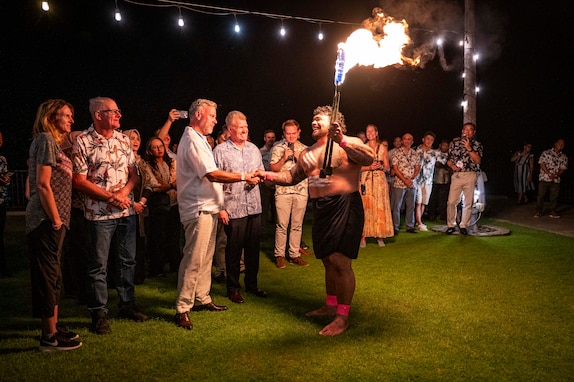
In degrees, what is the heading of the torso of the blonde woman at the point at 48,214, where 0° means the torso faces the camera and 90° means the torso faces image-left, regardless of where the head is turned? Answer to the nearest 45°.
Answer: approximately 270°

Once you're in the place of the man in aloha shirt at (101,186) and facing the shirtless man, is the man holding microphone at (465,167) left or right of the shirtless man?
left

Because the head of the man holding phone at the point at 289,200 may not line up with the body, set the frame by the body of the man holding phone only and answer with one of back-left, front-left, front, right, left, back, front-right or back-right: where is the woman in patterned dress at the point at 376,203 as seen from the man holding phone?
back-left

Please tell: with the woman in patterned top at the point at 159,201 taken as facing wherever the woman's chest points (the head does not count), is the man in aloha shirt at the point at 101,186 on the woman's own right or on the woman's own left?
on the woman's own right

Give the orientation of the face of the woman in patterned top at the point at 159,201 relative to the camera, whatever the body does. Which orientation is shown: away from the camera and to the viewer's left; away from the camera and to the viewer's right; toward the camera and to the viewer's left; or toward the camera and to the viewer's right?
toward the camera and to the viewer's right

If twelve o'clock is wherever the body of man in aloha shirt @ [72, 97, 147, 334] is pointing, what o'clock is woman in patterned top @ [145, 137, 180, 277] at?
The woman in patterned top is roughly at 8 o'clock from the man in aloha shirt.

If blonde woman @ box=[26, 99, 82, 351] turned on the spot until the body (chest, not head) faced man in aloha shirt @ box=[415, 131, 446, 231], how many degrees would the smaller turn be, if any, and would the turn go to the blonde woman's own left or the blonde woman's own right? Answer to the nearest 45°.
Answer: approximately 45° to the blonde woman's own left

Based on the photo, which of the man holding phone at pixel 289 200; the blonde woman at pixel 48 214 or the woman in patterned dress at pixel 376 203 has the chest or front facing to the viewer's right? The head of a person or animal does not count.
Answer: the blonde woman

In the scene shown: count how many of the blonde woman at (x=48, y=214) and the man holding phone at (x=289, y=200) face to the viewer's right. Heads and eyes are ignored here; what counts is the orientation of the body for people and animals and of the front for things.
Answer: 1

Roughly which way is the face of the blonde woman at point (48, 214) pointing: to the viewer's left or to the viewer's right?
to the viewer's right
